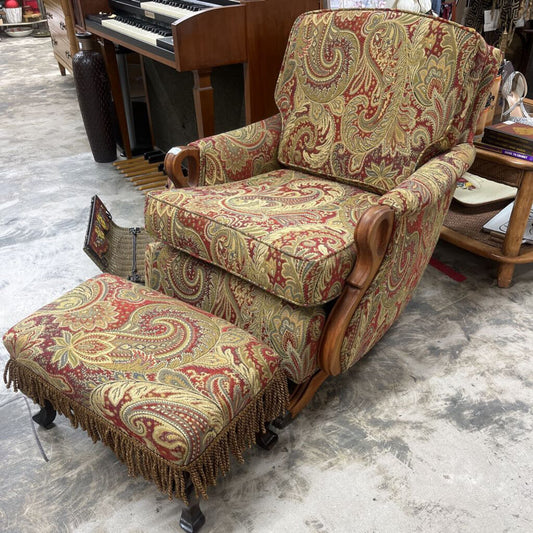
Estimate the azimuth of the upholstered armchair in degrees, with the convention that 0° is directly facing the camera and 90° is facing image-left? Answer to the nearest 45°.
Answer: approximately 45°

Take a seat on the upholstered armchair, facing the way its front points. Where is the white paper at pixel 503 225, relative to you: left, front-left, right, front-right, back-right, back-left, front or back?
back

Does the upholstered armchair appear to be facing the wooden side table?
no

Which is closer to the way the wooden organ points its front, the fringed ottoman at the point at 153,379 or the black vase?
the fringed ottoman

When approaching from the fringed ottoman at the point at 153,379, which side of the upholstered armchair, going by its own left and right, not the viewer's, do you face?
front

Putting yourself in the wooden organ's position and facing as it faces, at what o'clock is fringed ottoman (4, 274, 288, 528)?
The fringed ottoman is roughly at 11 o'clock from the wooden organ.

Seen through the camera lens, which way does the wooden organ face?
facing the viewer and to the left of the viewer

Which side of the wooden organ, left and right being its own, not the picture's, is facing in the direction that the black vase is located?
right

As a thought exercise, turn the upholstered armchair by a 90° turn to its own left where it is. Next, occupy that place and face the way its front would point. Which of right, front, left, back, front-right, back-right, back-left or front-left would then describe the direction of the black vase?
back

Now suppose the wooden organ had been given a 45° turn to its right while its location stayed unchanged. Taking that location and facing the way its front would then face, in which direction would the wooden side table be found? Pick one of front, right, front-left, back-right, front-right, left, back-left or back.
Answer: back-left

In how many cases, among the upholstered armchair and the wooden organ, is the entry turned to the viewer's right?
0
